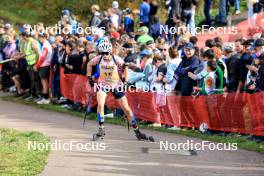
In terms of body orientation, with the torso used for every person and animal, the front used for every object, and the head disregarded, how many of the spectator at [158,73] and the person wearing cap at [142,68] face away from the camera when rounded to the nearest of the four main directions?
0

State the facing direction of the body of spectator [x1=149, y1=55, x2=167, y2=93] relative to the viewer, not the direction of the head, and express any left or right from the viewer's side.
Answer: facing the viewer and to the left of the viewer

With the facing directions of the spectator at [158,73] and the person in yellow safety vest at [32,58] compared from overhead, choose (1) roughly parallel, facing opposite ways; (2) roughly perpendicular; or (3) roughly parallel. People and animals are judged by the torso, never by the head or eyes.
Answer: roughly parallel

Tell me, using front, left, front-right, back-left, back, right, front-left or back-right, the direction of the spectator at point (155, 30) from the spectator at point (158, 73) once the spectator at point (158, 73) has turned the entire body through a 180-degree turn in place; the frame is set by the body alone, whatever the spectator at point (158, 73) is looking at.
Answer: front-left

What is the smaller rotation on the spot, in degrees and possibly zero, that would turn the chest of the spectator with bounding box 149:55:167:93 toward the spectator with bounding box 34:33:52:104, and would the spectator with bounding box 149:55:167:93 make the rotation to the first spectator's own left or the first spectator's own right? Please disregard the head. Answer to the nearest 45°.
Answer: approximately 90° to the first spectator's own right

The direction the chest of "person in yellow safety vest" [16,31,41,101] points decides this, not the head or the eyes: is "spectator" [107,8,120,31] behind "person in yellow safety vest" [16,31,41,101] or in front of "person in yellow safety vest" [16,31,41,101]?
behind

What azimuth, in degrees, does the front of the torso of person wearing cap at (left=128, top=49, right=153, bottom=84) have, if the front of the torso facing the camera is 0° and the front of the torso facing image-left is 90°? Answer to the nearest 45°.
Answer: approximately 90°

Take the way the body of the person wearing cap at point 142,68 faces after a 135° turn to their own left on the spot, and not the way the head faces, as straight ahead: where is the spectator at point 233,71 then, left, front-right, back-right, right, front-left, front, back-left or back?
front

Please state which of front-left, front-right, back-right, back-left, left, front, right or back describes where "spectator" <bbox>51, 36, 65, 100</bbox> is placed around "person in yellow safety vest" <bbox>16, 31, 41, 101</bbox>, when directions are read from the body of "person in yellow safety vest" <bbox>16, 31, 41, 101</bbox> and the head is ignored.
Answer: left

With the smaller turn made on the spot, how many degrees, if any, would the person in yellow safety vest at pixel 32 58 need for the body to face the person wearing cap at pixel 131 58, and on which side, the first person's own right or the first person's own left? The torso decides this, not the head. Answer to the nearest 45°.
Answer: approximately 90° to the first person's own left
